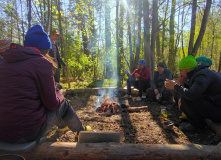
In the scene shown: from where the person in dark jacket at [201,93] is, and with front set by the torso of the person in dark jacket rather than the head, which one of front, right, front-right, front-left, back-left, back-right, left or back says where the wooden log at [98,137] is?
front-left

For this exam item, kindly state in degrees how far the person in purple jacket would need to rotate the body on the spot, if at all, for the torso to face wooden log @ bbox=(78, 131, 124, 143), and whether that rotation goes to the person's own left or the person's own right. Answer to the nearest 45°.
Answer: approximately 45° to the person's own right

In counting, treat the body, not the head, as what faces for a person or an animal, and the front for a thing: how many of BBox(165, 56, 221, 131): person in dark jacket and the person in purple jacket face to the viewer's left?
1

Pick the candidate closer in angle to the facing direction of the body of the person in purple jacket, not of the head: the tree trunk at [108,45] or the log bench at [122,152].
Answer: the tree trunk

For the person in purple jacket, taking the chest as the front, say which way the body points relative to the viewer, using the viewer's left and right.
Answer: facing away from the viewer and to the right of the viewer

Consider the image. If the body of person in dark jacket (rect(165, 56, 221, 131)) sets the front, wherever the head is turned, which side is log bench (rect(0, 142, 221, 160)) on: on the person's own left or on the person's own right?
on the person's own left

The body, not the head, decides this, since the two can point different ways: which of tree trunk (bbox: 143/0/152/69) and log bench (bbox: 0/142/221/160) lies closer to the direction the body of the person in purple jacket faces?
the tree trunk

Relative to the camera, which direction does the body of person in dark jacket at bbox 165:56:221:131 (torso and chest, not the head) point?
to the viewer's left

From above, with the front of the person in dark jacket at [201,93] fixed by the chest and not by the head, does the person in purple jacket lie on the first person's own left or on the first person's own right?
on the first person's own left

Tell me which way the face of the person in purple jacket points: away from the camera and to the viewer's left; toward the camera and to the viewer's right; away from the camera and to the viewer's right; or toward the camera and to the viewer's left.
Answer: away from the camera and to the viewer's right

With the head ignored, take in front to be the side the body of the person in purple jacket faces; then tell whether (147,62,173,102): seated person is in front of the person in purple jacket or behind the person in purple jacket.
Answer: in front

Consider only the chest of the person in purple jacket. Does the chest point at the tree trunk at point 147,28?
yes
